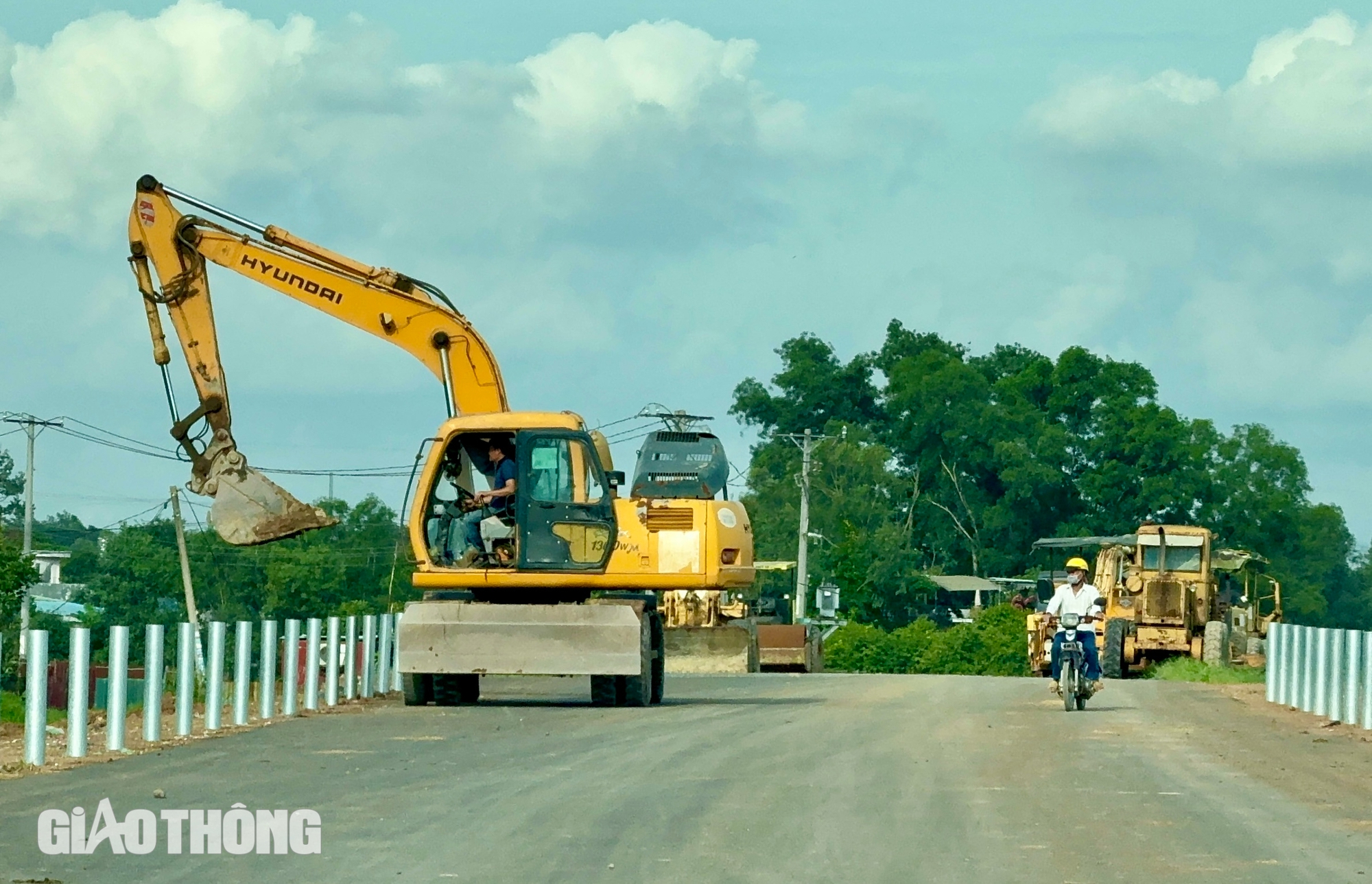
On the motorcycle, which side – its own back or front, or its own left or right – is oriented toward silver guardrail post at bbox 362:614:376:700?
right

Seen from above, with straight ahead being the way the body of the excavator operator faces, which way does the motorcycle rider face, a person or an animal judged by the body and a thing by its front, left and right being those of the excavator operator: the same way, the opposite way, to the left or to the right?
to the left

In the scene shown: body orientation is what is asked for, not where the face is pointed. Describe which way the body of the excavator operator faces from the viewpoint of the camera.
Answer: to the viewer's left

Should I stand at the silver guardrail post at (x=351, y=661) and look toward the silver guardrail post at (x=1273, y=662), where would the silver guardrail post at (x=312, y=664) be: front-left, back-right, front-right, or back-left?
back-right

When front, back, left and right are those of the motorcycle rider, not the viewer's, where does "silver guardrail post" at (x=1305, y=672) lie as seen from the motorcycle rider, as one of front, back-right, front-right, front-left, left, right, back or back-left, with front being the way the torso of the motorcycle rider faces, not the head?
back-left

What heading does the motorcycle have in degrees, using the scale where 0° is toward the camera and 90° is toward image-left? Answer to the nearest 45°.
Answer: approximately 0°

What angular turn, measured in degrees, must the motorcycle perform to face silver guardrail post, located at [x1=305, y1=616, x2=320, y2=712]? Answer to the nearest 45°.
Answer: approximately 90° to its right

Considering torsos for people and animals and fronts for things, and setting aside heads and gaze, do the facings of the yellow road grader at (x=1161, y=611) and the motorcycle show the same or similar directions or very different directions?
very different directions

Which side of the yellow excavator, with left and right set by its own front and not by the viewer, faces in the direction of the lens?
left

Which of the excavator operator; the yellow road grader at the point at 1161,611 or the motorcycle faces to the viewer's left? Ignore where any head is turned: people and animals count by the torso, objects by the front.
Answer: the excavator operator

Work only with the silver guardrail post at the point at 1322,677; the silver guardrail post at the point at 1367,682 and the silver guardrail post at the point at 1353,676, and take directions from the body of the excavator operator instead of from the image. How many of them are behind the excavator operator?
3
